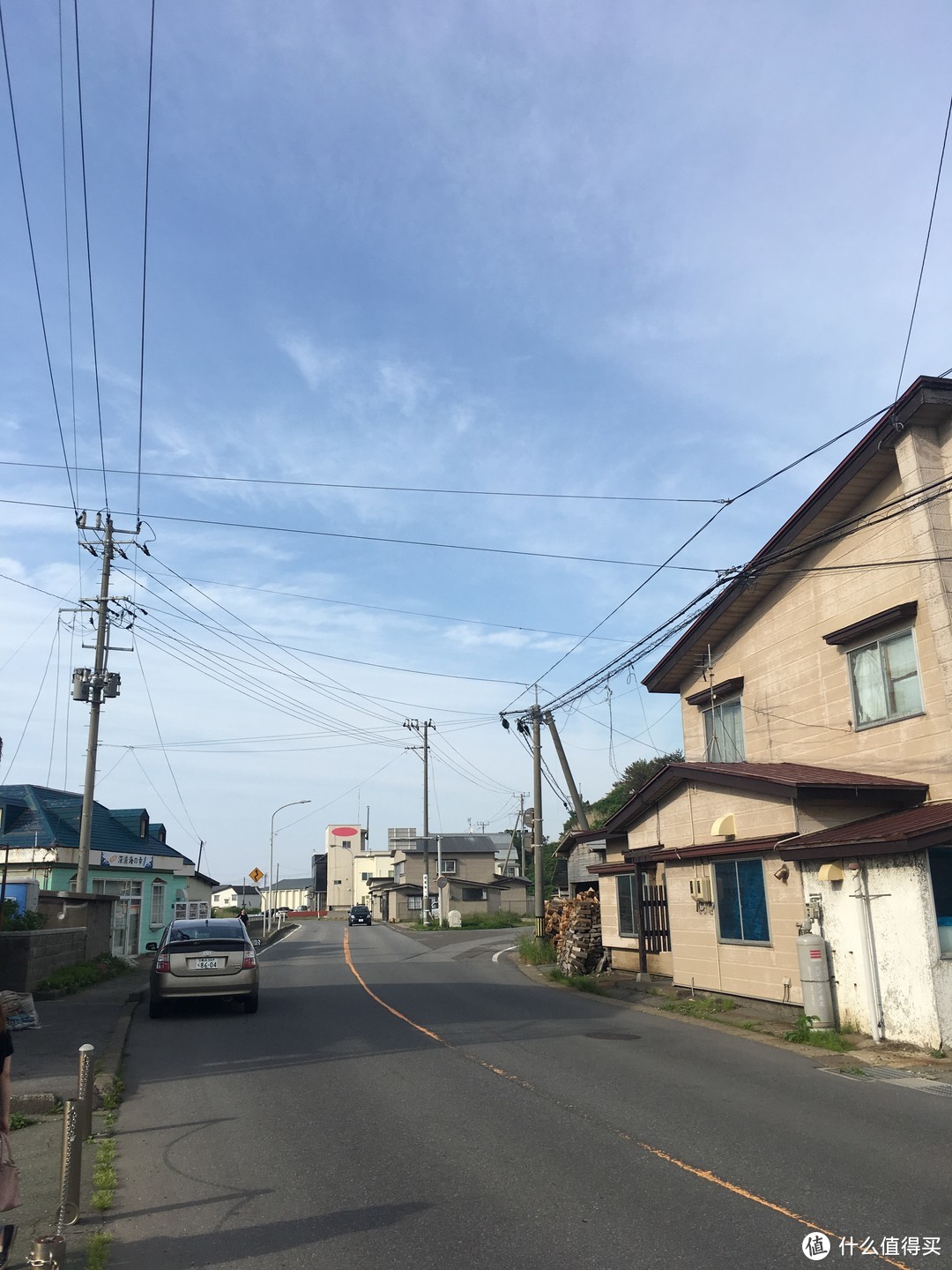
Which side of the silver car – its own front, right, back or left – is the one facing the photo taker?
back

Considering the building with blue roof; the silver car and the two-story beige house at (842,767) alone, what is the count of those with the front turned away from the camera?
1

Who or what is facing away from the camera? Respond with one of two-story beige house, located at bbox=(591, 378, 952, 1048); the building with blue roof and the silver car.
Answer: the silver car

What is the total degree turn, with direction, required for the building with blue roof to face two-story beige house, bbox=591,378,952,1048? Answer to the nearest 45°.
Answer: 0° — it already faces it

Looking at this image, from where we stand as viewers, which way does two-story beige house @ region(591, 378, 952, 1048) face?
facing the viewer and to the left of the viewer

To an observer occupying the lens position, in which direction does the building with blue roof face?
facing the viewer and to the right of the viewer

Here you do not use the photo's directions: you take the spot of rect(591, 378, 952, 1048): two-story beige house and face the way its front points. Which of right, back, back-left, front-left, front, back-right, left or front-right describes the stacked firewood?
right

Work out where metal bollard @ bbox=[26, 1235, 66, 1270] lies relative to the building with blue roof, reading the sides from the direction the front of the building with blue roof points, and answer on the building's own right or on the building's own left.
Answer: on the building's own right

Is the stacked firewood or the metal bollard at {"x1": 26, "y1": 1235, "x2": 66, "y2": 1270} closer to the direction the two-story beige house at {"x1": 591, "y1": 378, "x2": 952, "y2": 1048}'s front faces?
the metal bollard

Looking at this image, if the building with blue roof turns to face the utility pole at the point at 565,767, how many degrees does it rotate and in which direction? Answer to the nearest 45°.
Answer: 0° — it already faces it

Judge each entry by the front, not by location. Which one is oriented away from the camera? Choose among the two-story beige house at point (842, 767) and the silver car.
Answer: the silver car

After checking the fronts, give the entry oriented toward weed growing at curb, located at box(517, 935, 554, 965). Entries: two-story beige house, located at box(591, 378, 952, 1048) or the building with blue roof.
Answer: the building with blue roof

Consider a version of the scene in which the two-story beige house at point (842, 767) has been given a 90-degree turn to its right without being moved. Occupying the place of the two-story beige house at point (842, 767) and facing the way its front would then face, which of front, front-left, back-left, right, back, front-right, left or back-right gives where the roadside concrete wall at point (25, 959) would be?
front-left

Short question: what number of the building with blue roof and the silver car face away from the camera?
1

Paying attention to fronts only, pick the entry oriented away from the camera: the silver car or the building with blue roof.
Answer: the silver car

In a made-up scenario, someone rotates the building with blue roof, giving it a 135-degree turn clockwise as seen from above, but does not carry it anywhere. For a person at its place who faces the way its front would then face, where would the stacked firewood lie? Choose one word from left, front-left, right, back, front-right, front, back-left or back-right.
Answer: back-left

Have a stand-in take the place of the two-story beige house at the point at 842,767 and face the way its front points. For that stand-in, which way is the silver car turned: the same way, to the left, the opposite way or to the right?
to the right

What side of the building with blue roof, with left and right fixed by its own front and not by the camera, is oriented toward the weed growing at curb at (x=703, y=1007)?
front
